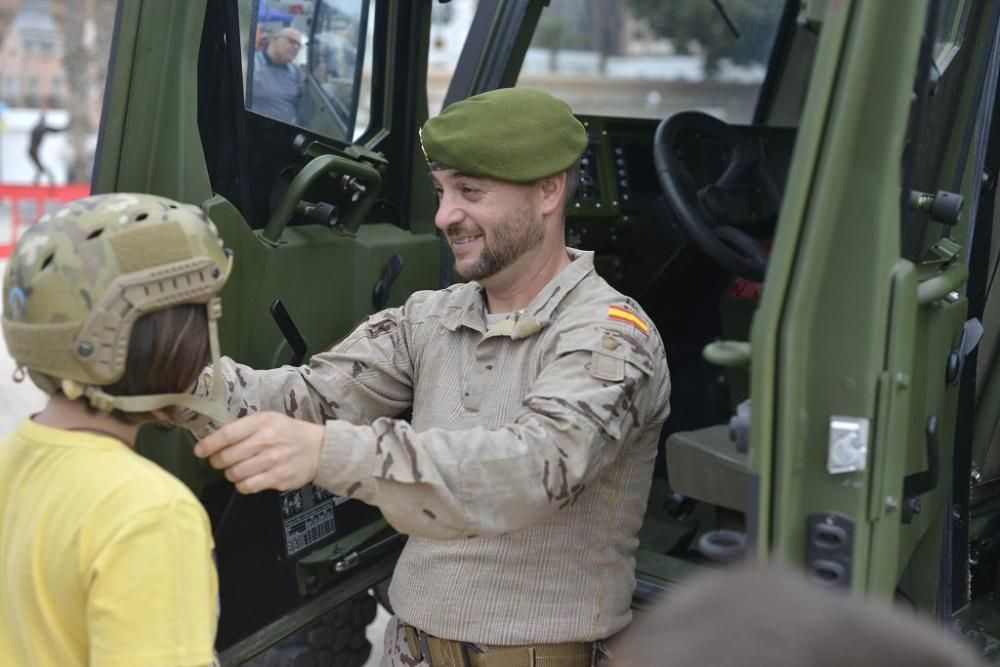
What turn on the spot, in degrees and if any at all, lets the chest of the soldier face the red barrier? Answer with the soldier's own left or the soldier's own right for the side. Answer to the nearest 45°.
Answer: approximately 135° to the soldier's own right

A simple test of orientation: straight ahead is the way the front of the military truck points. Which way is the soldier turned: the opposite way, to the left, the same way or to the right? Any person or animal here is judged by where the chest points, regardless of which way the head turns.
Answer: to the left

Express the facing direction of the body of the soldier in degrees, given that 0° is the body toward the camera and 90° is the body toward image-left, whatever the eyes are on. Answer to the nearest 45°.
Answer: approximately 45°

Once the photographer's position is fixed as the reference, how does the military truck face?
facing away from the viewer and to the left of the viewer

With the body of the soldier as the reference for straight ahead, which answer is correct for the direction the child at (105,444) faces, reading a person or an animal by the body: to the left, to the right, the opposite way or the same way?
the opposite way

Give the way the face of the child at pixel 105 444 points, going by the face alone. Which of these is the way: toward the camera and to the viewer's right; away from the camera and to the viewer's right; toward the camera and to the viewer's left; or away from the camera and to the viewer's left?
away from the camera and to the viewer's right
